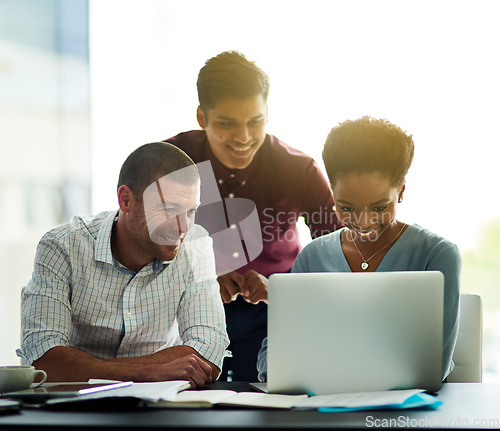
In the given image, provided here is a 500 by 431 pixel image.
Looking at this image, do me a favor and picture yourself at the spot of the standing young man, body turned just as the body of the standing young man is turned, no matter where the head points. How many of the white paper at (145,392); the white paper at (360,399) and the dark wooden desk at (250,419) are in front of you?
3

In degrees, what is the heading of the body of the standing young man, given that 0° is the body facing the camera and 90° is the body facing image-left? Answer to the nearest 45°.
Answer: approximately 0°

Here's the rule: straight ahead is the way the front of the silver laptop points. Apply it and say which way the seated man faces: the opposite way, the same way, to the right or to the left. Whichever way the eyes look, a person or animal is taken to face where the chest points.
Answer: the opposite way

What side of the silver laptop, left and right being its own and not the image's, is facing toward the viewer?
back

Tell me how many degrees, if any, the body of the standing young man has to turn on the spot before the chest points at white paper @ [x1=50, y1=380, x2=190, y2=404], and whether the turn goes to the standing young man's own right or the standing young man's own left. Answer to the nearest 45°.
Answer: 0° — they already face it

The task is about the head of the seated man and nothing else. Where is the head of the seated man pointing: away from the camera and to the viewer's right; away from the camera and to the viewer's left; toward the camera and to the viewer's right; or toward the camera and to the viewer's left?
toward the camera and to the viewer's right

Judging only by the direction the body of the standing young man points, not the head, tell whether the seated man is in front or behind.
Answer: in front

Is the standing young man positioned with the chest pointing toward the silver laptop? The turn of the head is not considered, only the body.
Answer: yes

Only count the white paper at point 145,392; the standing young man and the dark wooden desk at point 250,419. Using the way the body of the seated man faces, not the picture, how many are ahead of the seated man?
2

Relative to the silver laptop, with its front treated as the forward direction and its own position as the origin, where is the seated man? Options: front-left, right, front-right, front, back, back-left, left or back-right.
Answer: front-left

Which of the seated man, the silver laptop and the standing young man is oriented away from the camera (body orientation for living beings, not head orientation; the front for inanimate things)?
the silver laptop
